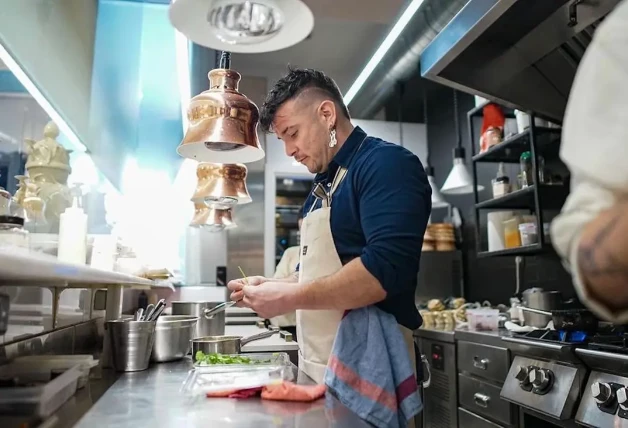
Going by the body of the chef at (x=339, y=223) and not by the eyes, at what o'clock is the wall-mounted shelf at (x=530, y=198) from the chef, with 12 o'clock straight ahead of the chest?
The wall-mounted shelf is roughly at 4 o'clock from the chef.

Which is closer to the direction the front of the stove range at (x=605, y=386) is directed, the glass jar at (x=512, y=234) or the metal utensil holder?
the metal utensil holder

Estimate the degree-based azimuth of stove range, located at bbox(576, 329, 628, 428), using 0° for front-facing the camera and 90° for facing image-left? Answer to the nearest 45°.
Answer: approximately 45°

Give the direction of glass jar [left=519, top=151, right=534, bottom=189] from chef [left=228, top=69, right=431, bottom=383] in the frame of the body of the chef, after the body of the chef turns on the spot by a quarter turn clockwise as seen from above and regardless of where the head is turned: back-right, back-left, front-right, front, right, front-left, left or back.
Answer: front-right

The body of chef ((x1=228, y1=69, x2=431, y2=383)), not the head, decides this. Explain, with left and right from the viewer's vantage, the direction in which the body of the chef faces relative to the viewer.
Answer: facing to the left of the viewer

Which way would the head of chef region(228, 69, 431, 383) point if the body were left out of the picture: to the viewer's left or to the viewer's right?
to the viewer's left

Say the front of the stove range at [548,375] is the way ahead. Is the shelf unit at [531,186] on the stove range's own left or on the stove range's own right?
on the stove range's own right
